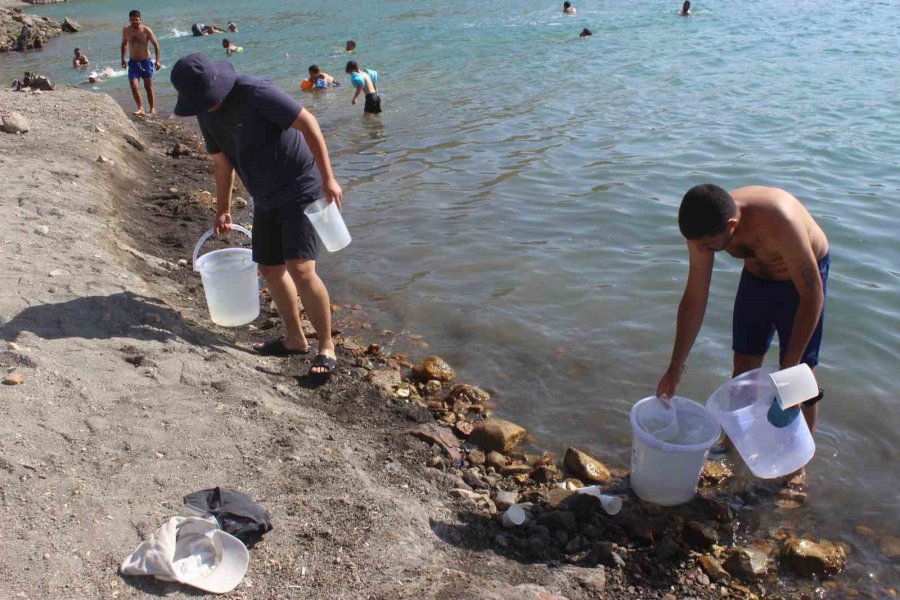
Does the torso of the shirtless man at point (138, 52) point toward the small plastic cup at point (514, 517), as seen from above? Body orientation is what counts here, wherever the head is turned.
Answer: yes

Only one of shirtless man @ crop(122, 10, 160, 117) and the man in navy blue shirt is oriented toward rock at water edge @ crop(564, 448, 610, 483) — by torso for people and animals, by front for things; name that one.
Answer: the shirtless man

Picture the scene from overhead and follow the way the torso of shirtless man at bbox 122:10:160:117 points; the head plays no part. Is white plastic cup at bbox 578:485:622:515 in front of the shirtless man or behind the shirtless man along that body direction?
in front

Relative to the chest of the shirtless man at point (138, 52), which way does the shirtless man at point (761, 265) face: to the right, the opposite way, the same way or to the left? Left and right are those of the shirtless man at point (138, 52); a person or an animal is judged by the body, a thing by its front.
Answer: to the right

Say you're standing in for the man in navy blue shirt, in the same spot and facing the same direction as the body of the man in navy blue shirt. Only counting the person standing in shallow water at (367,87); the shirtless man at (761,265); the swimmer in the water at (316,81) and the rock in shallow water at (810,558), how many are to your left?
2
